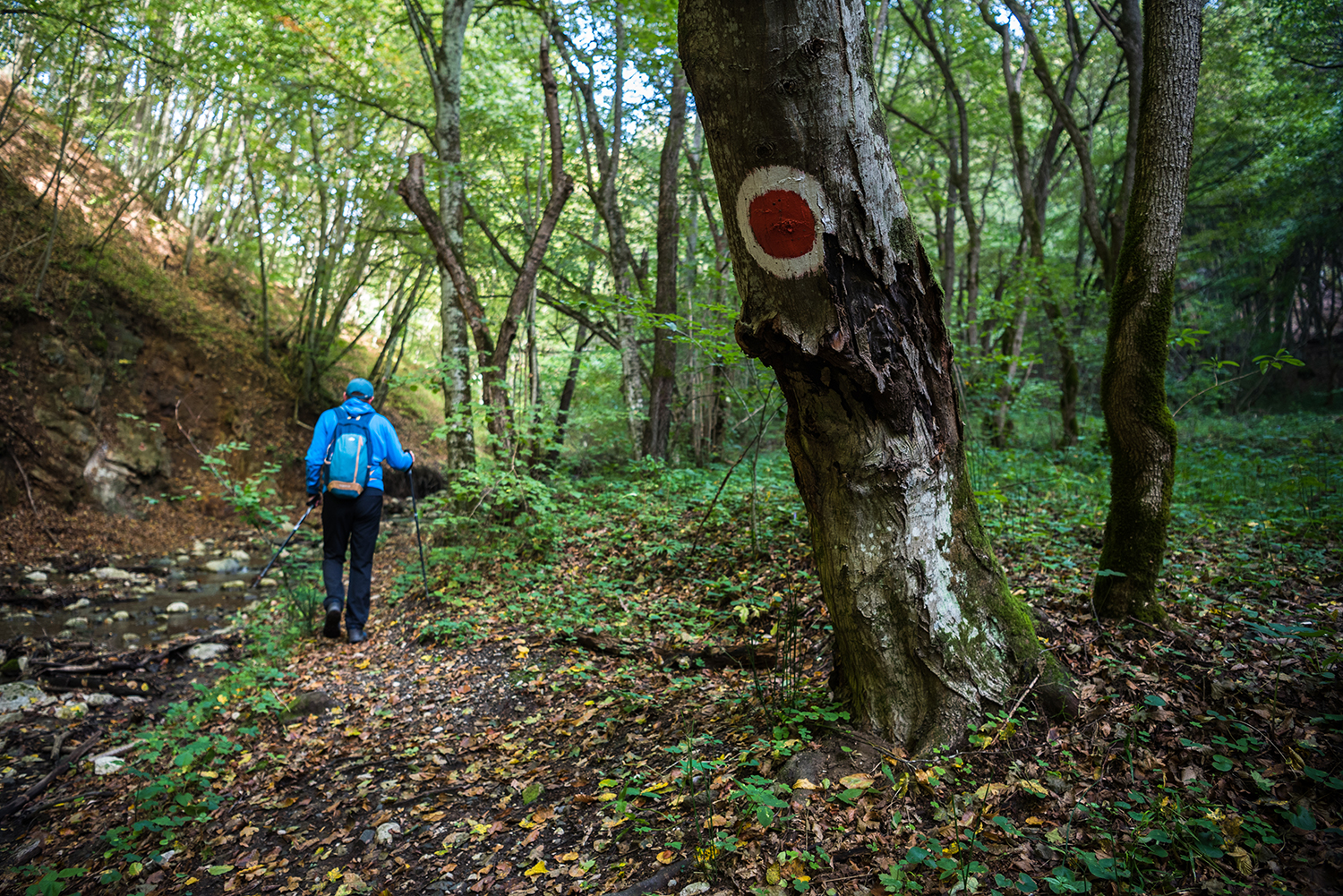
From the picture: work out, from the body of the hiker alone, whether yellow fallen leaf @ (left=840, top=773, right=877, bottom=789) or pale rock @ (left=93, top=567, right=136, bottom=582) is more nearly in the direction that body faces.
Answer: the pale rock

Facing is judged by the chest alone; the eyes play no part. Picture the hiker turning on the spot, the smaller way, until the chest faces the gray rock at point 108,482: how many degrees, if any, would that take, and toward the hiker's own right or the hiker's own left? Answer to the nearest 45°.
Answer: approximately 45° to the hiker's own left

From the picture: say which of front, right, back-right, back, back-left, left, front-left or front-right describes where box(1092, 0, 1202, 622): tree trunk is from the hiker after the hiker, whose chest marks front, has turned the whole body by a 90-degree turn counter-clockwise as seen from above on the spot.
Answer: back-left

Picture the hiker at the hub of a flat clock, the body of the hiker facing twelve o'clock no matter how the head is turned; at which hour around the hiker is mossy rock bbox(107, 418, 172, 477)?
The mossy rock is roughly at 11 o'clock from the hiker.

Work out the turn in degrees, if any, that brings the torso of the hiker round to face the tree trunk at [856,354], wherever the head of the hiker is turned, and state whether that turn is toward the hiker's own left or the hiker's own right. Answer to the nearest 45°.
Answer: approximately 180°

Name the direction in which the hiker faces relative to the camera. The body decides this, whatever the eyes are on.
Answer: away from the camera

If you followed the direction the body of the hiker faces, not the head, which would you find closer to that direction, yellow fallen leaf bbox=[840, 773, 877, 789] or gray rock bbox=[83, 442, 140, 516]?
the gray rock

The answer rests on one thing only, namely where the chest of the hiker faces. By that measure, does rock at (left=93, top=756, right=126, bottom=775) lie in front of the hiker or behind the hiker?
behind

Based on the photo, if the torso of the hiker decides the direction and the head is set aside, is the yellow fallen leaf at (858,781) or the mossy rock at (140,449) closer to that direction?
the mossy rock

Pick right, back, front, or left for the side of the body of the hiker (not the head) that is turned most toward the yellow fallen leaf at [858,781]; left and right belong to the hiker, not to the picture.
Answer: back
